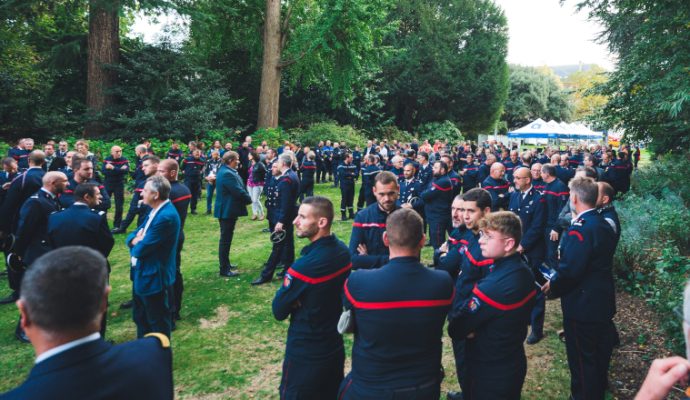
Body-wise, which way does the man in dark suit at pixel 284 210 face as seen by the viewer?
to the viewer's left

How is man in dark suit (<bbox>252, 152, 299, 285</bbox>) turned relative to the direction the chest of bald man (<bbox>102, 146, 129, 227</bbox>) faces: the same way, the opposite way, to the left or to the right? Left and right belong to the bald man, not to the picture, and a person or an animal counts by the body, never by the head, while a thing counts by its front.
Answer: to the right

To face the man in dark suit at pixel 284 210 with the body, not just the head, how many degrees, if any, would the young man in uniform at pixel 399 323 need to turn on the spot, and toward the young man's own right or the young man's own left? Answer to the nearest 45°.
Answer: approximately 45° to the young man's own left

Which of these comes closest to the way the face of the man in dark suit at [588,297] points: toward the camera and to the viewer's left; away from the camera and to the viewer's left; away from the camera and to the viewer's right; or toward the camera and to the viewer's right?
away from the camera and to the viewer's left

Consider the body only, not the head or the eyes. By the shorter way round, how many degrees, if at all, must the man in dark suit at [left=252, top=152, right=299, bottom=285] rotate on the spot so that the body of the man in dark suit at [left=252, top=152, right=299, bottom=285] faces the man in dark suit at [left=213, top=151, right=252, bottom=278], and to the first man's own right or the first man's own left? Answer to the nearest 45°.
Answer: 0° — they already face them

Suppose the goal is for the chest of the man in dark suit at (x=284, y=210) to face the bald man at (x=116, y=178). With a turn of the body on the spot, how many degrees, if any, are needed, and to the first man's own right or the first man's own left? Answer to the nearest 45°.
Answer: approximately 45° to the first man's own right

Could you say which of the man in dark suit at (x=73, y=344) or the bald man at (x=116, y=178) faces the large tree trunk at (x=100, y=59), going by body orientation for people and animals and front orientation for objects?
the man in dark suit

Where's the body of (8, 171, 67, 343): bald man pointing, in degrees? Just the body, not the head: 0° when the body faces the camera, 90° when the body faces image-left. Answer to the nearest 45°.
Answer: approximately 270°

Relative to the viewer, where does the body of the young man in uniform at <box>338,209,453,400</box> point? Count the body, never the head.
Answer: away from the camera

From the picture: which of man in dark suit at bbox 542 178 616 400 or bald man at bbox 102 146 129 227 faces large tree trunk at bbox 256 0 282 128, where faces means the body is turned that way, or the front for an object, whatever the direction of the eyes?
the man in dark suit

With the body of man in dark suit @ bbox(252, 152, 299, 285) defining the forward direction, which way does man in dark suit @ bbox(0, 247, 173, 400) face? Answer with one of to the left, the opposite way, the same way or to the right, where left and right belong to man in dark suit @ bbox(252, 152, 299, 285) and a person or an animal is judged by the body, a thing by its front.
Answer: to the right

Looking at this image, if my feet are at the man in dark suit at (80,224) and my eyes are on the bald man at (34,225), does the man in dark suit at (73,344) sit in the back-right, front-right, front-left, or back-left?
back-left

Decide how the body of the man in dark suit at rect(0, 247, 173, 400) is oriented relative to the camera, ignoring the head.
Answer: away from the camera

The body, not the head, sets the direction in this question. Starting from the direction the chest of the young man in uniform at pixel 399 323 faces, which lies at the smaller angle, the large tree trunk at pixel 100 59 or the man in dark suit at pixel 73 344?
the large tree trunk

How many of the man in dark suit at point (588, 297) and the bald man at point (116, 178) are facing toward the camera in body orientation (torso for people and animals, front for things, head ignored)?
1
